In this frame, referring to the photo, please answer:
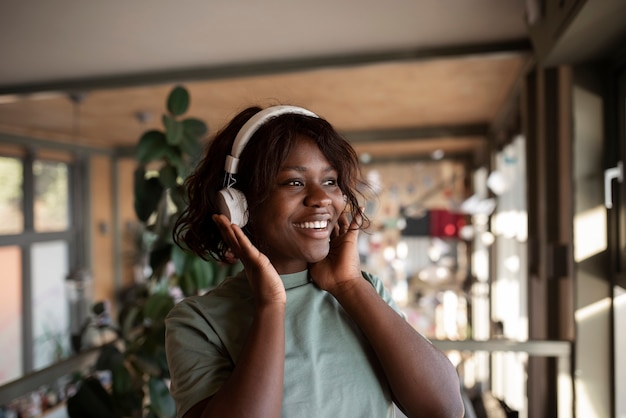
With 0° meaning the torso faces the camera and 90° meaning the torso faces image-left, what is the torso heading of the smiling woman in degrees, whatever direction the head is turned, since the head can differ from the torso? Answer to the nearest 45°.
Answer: approximately 315°

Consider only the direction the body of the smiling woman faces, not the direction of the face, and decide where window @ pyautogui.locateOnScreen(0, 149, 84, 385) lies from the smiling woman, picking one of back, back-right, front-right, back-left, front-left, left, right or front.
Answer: back

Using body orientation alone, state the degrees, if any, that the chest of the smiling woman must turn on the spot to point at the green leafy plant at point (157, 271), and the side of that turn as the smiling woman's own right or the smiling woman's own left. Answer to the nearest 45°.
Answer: approximately 180°

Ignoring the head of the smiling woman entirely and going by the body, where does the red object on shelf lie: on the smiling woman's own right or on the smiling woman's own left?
on the smiling woman's own left

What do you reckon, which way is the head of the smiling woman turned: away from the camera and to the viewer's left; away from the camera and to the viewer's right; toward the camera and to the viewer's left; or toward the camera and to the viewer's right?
toward the camera and to the viewer's right
